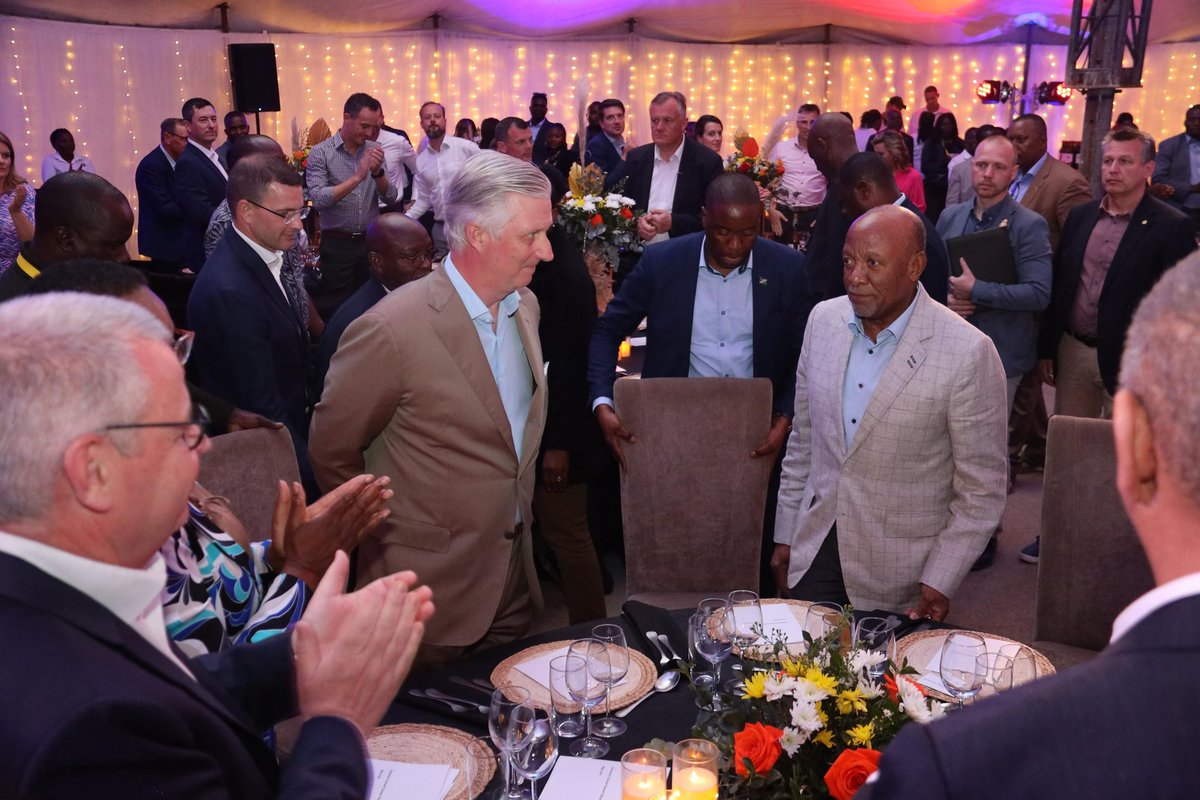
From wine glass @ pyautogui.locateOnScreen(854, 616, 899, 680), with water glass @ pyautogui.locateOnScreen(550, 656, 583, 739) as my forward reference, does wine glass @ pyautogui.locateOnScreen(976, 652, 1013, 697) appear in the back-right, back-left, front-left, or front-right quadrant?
back-left

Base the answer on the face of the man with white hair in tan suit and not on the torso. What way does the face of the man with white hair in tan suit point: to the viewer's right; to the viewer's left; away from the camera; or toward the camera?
to the viewer's right

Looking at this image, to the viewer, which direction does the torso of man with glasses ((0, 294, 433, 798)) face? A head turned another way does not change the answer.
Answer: to the viewer's right

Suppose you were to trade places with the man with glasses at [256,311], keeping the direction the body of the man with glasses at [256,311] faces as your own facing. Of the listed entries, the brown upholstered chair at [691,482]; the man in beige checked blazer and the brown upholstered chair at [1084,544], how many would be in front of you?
3

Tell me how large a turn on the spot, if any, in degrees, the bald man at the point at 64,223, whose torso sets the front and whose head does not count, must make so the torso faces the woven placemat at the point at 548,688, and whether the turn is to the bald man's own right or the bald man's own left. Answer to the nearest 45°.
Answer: approximately 90° to the bald man's own right

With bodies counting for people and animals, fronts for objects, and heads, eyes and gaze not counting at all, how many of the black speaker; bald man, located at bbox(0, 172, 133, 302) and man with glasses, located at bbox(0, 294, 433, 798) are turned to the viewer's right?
2

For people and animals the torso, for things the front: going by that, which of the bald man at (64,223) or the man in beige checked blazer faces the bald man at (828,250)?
the bald man at (64,223)

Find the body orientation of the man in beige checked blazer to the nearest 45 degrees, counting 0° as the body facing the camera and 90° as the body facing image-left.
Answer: approximately 45°

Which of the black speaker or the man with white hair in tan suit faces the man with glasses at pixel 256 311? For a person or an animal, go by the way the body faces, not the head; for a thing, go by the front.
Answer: the black speaker

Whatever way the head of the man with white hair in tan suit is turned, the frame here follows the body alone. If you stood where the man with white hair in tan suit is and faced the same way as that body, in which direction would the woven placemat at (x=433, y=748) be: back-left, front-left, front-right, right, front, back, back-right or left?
front-right

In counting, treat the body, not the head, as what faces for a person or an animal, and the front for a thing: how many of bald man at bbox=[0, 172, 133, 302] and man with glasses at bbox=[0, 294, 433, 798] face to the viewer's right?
2
